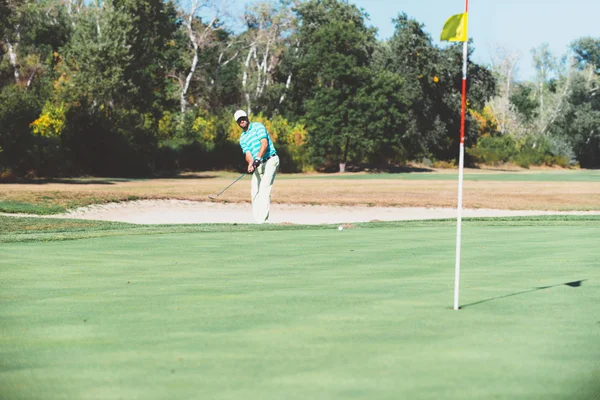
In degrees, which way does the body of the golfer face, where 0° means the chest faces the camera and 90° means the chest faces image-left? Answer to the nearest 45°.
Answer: approximately 45°

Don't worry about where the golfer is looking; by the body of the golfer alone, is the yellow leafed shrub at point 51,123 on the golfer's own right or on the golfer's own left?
on the golfer's own right

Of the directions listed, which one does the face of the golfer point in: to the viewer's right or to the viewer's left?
to the viewer's left
